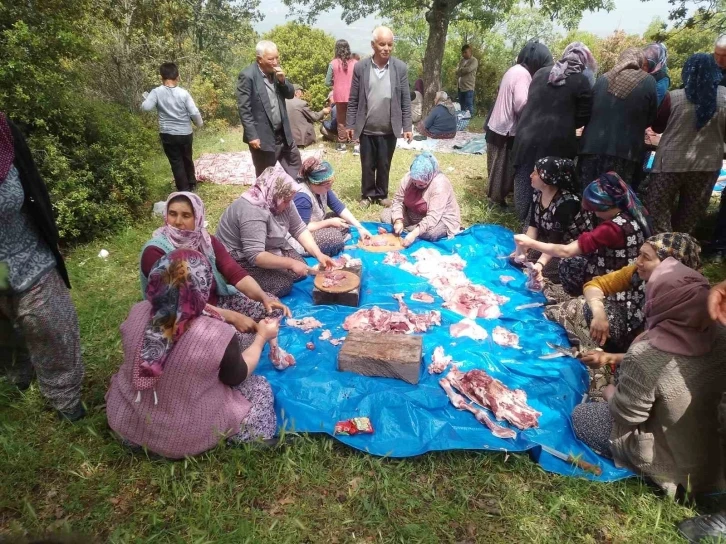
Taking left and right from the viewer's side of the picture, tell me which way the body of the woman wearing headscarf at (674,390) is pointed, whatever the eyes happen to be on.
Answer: facing away from the viewer and to the left of the viewer

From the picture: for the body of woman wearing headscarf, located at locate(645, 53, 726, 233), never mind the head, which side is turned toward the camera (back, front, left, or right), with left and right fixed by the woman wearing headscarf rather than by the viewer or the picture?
back

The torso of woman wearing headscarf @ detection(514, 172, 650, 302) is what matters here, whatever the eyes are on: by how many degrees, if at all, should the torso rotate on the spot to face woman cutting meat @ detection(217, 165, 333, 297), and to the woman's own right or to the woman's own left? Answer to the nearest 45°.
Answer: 0° — they already face them

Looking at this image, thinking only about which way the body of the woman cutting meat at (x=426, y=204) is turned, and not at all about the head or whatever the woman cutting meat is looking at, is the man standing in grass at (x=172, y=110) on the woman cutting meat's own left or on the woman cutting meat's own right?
on the woman cutting meat's own right

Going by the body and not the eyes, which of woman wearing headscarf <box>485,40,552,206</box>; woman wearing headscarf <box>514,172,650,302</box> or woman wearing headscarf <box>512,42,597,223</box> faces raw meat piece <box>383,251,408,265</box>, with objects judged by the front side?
woman wearing headscarf <box>514,172,650,302</box>

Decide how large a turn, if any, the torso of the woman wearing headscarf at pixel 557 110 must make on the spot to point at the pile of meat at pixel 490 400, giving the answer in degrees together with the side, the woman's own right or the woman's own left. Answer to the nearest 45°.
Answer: approximately 135° to the woman's own right

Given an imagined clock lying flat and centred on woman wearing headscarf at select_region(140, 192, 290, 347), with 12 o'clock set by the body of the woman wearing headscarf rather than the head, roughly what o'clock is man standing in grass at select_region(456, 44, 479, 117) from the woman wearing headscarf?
The man standing in grass is roughly at 9 o'clock from the woman wearing headscarf.

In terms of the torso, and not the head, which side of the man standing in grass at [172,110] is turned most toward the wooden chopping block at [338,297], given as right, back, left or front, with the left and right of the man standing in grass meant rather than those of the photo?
back

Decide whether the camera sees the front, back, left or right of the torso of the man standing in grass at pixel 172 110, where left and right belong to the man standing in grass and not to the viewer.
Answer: back

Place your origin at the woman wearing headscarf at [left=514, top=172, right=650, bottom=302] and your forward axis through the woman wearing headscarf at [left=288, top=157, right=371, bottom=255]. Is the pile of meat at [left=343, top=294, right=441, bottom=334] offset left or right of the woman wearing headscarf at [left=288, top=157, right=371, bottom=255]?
left

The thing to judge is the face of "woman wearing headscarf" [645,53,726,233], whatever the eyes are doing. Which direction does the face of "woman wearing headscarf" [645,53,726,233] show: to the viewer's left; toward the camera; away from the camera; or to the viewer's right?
away from the camera

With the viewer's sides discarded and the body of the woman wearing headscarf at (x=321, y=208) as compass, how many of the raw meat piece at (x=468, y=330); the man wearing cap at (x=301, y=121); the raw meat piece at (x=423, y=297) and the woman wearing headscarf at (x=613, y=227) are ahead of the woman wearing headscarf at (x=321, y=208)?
3
